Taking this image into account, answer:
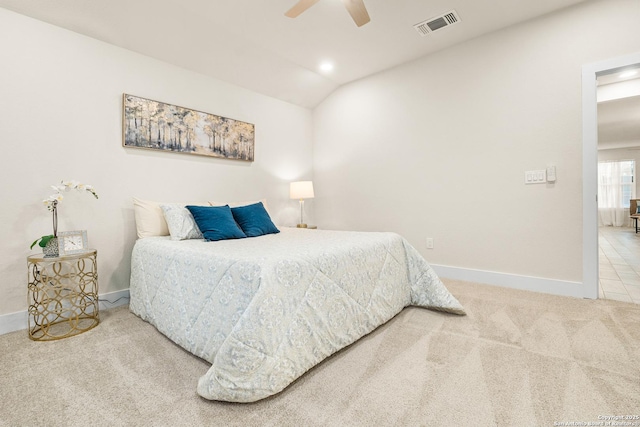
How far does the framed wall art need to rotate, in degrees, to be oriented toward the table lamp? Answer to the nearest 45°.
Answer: approximately 45° to its left

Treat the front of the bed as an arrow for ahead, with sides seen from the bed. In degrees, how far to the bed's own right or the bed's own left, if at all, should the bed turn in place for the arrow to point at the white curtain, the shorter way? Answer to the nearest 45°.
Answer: approximately 90° to the bed's own left

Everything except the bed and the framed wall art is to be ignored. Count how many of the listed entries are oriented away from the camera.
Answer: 0

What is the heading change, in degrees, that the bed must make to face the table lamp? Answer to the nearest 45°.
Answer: approximately 135° to its left

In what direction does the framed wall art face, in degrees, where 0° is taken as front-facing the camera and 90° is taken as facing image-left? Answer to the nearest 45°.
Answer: approximately 315°
